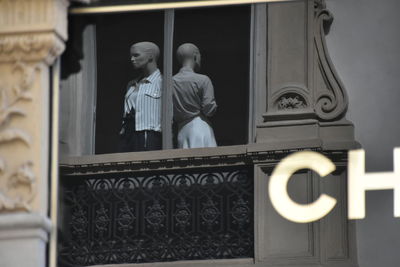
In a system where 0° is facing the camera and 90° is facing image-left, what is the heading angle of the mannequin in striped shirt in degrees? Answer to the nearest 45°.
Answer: approximately 45°

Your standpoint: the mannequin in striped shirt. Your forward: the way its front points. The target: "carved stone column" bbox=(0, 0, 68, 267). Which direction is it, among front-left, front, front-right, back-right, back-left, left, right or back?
front-right

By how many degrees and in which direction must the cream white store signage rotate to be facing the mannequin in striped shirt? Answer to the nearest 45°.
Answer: approximately 90° to its right

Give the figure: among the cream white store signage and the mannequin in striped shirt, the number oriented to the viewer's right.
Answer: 0

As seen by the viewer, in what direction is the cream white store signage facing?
toward the camera

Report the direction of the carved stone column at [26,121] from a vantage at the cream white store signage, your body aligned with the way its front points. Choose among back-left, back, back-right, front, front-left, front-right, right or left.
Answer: right
